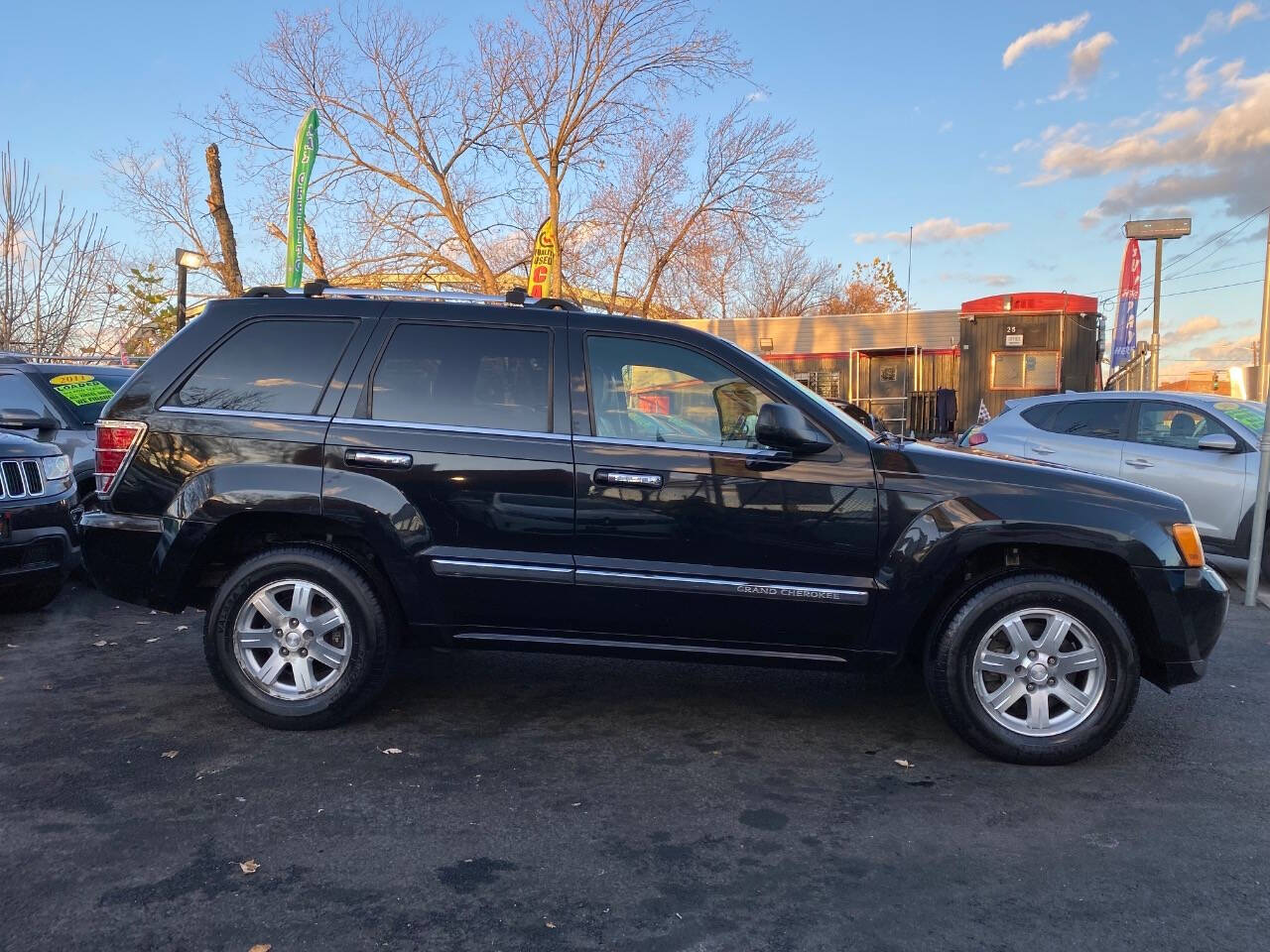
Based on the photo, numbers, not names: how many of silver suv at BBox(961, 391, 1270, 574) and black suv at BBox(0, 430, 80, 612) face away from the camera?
0

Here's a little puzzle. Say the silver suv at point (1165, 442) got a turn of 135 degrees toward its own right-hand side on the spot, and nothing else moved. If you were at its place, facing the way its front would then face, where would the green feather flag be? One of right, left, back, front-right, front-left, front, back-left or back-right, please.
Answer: front

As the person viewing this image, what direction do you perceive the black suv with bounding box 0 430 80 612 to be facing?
facing the viewer and to the right of the viewer

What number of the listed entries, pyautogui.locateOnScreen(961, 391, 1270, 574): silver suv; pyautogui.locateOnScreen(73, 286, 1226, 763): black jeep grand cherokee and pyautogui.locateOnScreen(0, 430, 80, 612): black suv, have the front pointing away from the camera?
0

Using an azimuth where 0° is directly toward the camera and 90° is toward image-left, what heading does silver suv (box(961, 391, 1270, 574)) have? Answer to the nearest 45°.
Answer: approximately 315°

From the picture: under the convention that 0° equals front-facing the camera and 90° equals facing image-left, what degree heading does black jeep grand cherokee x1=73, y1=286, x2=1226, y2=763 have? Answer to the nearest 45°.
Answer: approximately 270°

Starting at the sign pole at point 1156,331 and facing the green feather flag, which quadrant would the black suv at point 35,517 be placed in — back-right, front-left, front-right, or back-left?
front-left

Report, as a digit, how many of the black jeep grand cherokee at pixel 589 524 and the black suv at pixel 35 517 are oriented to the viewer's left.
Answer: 0

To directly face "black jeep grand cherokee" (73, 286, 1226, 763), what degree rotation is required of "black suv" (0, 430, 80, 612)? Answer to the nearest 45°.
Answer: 0° — it already faces it

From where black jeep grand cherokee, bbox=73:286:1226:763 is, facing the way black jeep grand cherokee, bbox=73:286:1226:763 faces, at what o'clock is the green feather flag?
The green feather flag is roughly at 8 o'clock from the black jeep grand cherokee.

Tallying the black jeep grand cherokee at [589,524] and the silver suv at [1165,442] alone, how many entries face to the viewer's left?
0

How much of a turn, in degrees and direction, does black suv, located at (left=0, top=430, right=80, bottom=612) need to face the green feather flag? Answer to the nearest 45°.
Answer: approximately 90° to its left
